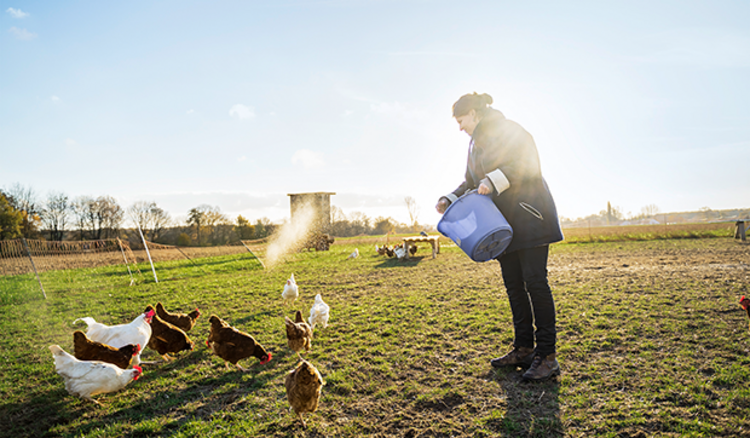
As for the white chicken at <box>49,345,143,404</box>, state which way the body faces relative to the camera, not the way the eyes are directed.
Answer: to the viewer's right

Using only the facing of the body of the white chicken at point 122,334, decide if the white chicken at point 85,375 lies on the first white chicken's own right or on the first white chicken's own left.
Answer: on the first white chicken's own right

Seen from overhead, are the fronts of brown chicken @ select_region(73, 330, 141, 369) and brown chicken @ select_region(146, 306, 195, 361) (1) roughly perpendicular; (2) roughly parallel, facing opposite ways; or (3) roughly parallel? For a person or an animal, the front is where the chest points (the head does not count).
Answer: roughly parallel

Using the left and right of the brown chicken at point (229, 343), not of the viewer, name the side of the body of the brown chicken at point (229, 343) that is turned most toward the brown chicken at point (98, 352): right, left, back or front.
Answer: back

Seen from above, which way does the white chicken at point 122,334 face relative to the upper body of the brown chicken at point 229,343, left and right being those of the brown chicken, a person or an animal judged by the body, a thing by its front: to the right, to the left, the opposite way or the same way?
the same way

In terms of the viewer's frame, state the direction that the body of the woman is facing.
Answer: to the viewer's left

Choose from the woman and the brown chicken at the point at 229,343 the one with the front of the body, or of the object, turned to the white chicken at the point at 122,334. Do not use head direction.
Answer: the woman

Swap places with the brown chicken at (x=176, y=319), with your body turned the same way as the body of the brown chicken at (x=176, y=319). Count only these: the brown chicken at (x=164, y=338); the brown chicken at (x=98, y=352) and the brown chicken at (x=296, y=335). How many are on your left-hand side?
0

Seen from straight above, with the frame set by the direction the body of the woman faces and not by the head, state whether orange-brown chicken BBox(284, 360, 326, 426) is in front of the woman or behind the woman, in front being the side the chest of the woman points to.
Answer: in front

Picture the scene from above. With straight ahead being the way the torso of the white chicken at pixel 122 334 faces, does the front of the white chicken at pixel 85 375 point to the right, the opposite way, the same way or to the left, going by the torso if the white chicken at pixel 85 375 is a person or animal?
the same way

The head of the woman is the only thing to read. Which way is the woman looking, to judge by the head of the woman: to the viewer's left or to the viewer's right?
to the viewer's left

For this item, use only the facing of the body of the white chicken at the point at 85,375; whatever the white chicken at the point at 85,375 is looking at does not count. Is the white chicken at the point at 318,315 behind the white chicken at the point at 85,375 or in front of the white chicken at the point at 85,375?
in front

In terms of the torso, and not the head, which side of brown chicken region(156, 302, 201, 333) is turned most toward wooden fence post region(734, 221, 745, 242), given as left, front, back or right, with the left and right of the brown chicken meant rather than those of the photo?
front

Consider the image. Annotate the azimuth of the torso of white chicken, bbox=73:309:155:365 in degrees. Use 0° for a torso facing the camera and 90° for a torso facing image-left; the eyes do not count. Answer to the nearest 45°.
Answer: approximately 270°

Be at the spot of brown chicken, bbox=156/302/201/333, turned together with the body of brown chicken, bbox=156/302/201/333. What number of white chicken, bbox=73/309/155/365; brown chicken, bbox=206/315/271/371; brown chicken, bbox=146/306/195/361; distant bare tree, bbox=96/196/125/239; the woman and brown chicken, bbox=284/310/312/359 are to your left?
1
